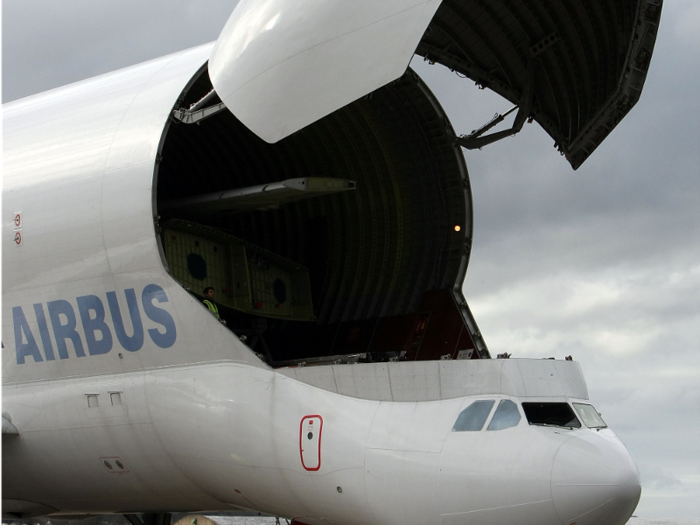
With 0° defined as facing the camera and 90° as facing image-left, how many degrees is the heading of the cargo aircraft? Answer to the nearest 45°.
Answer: approximately 315°
